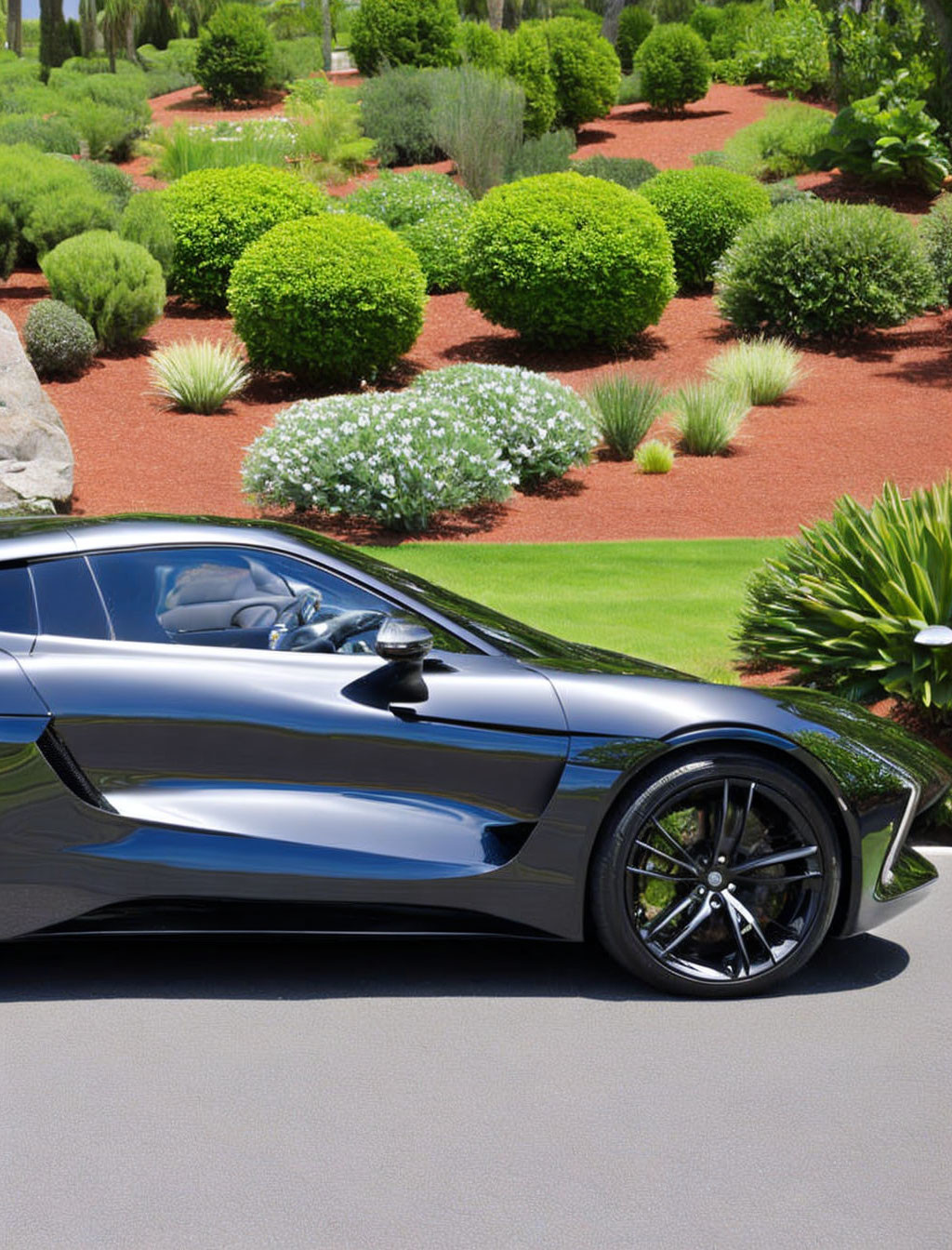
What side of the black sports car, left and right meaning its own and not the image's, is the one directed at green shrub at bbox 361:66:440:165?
left

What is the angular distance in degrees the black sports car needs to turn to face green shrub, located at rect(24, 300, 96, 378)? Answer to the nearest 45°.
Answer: approximately 90° to its left

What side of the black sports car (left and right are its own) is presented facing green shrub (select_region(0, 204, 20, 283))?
left

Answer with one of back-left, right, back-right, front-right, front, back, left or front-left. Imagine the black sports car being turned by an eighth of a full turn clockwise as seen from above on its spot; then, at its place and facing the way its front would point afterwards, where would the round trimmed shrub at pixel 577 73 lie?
back-left

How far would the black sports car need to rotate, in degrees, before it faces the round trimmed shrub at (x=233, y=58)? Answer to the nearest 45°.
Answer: approximately 90° to its left

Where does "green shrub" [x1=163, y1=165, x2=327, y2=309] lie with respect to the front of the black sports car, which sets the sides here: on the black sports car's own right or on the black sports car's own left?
on the black sports car's own left

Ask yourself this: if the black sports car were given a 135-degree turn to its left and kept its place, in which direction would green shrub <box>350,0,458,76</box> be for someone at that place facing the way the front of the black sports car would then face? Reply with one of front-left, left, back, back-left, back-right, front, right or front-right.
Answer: front-right

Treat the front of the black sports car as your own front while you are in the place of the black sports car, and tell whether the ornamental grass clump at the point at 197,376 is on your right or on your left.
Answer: on your left

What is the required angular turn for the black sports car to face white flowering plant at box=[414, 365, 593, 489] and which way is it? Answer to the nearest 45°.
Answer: approximately 90° to its left

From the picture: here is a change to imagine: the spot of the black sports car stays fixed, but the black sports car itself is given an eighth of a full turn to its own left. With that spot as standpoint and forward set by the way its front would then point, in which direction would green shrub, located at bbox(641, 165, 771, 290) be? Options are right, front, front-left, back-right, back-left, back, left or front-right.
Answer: front-left

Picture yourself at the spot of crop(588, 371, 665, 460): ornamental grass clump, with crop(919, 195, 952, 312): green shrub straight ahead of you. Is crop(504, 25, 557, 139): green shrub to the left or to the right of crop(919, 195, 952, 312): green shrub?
left

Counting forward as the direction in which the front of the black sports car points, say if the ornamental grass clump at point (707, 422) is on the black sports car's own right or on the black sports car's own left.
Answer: on the black sports car's own left

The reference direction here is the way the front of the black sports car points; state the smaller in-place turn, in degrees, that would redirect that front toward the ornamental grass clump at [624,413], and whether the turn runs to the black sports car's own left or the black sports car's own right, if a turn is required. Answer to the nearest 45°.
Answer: approximately 90° to the black sports car's own left

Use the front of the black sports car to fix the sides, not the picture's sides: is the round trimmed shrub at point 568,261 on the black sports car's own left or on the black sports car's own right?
on the black sports car's own left

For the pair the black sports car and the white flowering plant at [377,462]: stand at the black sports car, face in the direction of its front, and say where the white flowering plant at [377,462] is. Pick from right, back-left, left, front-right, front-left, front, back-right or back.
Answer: left

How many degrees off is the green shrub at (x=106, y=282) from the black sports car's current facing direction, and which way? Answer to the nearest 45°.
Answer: approximately 90° to its left

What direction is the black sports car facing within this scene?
to the viewer's right
